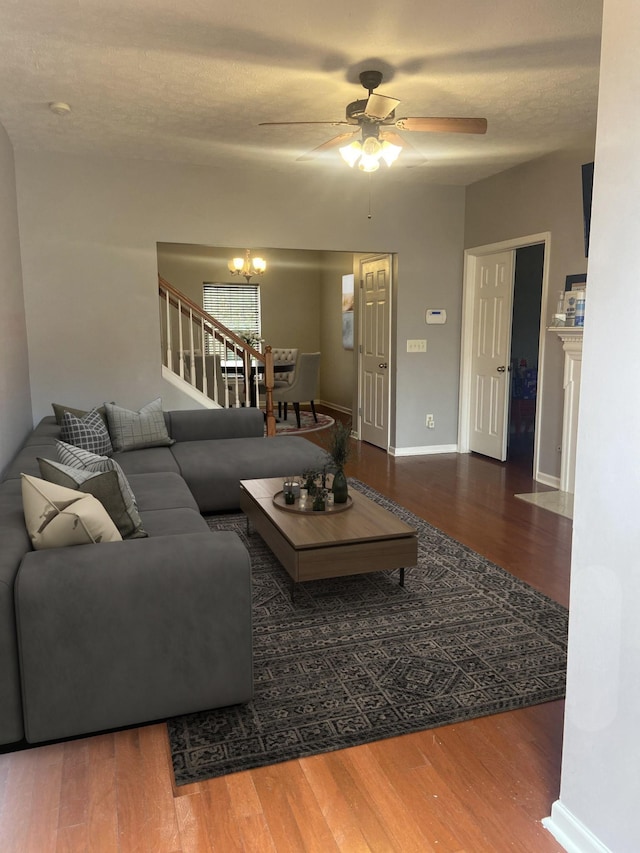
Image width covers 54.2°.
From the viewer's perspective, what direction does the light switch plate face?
toward the camera

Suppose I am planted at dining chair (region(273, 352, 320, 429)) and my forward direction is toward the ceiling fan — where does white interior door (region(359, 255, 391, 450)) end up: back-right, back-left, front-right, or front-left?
front-left

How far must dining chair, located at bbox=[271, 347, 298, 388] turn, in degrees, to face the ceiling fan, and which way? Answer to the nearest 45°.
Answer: approximately 45° to its left

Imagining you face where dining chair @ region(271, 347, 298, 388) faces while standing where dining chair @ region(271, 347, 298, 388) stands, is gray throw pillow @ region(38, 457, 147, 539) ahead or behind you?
ahead

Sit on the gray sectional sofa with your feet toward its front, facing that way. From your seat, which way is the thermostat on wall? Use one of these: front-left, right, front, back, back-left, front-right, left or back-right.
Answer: front-left

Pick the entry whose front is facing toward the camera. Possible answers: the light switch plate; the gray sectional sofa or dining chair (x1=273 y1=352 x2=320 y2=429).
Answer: the light switch plate

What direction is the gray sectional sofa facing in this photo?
to the viewer's right

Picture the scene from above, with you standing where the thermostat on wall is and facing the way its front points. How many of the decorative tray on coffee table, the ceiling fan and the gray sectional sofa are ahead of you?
3

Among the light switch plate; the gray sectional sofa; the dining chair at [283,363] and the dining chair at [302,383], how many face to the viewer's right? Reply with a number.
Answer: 1

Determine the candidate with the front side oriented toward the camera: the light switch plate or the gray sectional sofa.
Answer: the light switch plate

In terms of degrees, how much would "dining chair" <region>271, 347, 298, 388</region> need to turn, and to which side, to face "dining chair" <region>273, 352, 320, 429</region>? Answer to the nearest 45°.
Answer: approximately 45° to its left

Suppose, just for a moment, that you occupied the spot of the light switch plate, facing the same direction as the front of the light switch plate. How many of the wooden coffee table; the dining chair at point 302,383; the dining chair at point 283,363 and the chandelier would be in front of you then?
1

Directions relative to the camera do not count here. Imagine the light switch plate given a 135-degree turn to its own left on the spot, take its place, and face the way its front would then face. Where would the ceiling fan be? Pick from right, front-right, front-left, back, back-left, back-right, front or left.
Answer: back-right

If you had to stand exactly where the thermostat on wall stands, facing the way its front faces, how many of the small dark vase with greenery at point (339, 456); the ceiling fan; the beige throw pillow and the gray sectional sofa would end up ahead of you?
4
